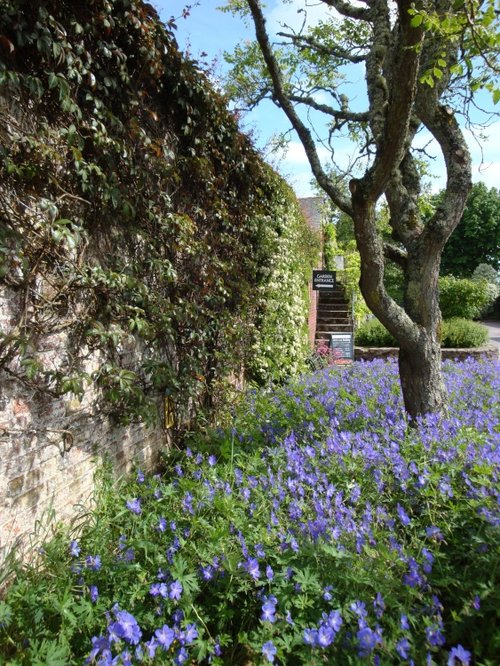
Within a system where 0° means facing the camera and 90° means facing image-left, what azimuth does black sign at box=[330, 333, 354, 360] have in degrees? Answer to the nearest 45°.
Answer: approximately 0°

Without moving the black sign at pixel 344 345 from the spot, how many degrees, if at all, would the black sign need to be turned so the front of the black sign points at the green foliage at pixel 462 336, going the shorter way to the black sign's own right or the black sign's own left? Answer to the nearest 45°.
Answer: approximately 135° to the black sign's own left

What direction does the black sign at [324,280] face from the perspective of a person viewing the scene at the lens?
facing the viewer

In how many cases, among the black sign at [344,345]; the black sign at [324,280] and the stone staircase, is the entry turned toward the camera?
3

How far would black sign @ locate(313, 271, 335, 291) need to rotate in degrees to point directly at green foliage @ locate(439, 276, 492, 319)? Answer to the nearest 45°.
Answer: approximately 135° to its left

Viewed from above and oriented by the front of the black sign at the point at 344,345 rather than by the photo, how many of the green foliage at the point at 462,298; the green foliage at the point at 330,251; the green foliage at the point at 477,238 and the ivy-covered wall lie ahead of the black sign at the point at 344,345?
1

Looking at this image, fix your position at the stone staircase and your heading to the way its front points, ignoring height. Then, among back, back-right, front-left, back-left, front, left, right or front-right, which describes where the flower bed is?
front

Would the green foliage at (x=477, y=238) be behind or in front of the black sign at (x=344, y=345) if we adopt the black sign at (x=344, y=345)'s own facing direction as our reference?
behind

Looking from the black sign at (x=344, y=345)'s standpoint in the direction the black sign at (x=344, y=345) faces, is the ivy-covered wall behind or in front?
in front

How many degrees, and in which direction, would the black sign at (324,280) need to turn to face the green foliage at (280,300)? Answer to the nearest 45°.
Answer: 0° — it already faces it

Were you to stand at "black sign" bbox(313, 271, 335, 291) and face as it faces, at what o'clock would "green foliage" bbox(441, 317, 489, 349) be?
The green foliage is roughly at 8 o'clock from the black sign.

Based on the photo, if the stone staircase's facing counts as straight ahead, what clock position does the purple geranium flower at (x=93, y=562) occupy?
The purple geranium flower is roughly at 12 o'clock from the stone staircase.

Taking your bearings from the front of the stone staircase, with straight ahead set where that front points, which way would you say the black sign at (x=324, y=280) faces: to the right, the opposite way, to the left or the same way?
the same way

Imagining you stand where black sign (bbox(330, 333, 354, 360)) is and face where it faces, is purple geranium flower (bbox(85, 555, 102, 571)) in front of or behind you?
in front

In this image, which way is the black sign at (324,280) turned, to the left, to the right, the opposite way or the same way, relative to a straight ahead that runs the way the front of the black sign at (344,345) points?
the same way
